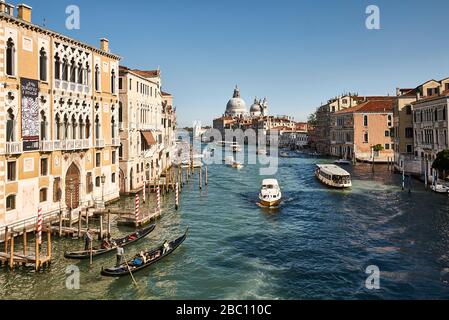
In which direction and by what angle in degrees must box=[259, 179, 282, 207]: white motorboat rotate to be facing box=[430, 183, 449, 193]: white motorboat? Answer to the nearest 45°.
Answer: approximately 90° to its left

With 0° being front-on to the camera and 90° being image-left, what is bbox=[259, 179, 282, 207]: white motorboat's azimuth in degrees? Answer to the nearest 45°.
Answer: approximately 0°

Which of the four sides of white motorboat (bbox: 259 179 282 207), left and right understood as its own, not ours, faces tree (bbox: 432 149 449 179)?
left

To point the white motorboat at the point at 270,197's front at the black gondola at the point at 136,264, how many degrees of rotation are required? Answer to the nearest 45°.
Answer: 0° — it already faces it

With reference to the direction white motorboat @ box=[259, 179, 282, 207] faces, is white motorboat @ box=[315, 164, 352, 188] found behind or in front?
behind

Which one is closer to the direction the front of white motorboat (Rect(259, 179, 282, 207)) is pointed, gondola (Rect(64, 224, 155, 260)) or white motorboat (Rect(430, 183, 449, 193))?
the gondola

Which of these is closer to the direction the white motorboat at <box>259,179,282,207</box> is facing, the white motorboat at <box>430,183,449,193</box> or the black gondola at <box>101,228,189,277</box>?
the black gondola
